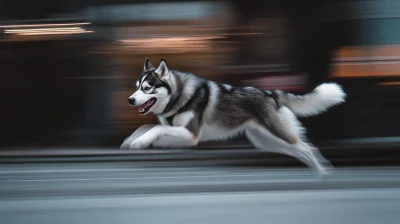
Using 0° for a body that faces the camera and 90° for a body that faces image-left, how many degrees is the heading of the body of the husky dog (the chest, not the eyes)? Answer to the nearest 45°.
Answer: approximately 90°
